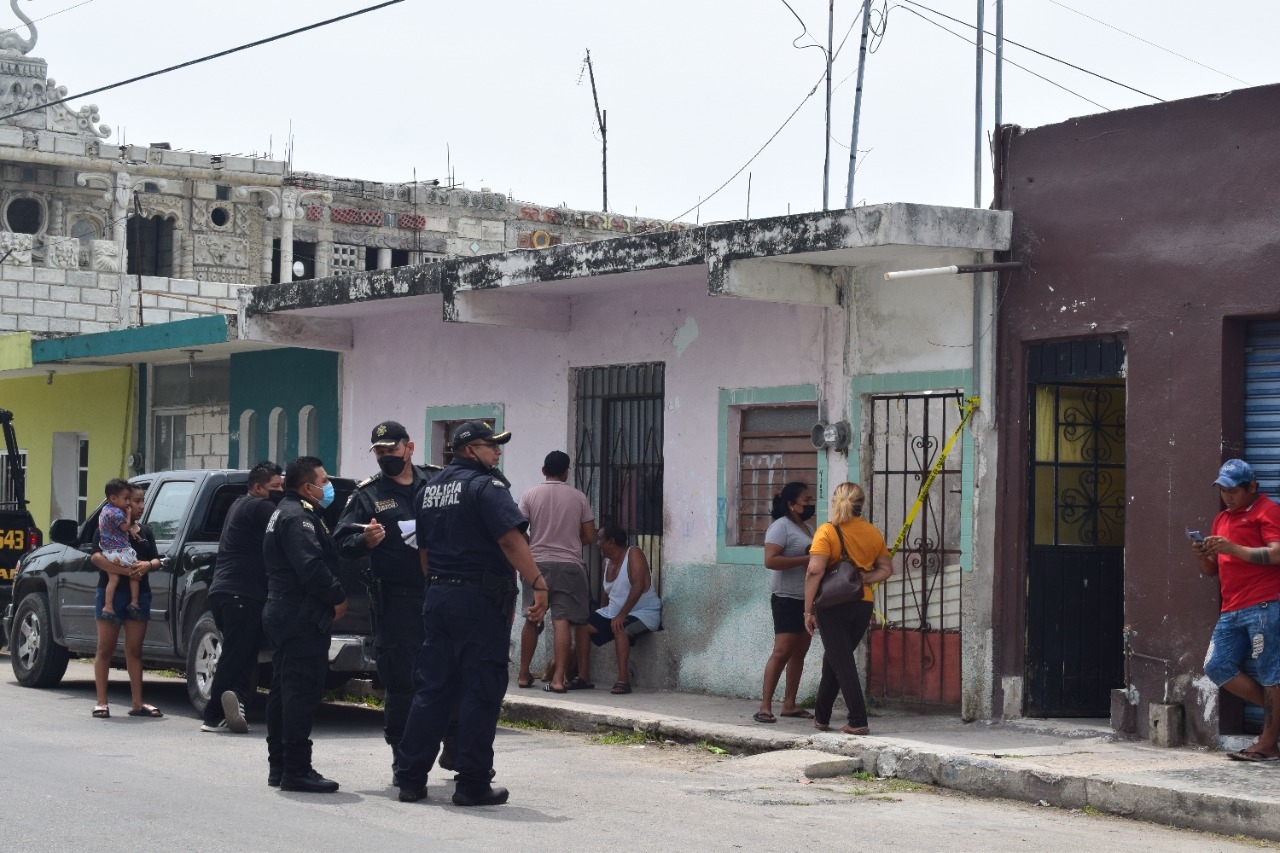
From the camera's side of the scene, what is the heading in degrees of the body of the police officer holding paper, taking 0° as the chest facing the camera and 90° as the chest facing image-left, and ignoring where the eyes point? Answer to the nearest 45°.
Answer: approximately 0°

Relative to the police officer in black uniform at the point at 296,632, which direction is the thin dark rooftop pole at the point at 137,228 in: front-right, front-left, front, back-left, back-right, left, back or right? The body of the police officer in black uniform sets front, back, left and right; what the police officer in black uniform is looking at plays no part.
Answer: left

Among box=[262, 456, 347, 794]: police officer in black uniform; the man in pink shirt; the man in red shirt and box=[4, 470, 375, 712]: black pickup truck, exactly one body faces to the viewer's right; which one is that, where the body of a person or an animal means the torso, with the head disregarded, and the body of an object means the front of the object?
the police officer in black uniform

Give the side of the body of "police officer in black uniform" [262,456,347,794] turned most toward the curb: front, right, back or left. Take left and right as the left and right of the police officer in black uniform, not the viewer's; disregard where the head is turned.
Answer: front

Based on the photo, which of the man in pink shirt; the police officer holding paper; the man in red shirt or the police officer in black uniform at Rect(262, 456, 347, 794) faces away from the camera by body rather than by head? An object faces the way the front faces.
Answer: the man in pink shirt

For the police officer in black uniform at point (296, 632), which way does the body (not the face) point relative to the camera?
to the viewer's right

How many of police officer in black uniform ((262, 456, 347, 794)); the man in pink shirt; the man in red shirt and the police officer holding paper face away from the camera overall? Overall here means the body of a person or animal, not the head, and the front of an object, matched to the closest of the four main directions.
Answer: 1

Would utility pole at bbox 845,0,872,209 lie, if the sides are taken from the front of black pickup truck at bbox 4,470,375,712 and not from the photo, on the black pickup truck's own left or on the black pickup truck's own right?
on the black pickup truck's own right

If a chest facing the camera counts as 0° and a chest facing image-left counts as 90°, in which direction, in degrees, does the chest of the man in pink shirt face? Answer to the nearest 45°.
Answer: approximately 180°

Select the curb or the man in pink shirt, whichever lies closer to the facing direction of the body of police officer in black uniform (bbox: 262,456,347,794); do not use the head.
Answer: the curb

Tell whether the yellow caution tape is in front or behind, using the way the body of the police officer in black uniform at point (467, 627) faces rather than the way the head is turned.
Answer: in front

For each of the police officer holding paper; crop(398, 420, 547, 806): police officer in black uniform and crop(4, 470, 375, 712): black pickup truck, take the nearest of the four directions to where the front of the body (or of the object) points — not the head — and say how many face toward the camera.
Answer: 1

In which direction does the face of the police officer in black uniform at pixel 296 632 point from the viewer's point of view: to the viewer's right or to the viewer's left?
to the viewer's right
